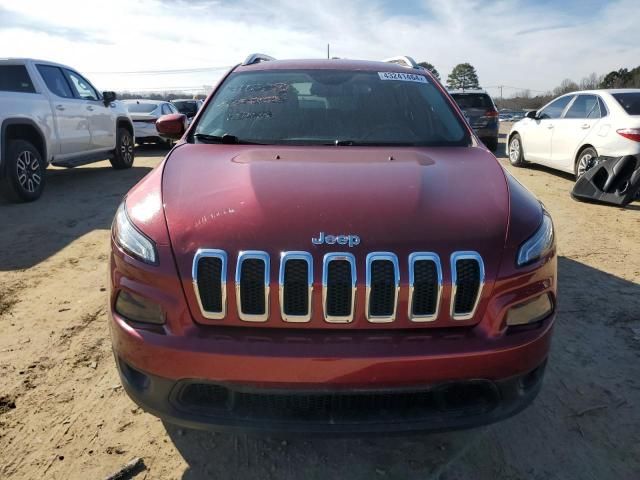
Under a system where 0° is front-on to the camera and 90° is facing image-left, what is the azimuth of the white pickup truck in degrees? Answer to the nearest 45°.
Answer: approximately 225°

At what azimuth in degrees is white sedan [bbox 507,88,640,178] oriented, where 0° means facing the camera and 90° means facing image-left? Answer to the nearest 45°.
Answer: approximately 135°

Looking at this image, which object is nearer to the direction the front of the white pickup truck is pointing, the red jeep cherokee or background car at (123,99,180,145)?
the background car

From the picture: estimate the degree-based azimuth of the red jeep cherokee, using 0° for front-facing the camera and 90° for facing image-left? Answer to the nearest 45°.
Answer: approximately 0°

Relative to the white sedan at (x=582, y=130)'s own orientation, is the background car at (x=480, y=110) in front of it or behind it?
in front

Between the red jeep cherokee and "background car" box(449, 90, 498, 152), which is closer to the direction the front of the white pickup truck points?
the background car

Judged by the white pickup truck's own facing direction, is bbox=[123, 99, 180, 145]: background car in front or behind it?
in front

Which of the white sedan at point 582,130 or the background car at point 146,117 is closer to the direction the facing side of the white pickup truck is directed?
the background car

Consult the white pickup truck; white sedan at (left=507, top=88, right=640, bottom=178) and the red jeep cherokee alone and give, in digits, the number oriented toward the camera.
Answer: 1

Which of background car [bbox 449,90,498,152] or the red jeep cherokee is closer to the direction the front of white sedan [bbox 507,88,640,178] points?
the background car
